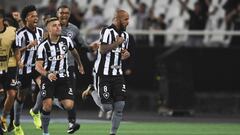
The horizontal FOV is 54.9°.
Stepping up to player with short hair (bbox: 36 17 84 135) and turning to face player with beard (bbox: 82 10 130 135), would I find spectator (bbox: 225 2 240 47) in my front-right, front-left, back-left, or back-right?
front-left

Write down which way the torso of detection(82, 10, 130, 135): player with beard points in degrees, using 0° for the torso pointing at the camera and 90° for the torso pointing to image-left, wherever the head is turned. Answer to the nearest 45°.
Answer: approximately 315°

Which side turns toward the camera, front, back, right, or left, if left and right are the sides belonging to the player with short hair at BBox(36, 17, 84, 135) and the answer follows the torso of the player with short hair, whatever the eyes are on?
front

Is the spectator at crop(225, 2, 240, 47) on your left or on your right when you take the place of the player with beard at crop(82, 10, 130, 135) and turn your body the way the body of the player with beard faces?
on your left

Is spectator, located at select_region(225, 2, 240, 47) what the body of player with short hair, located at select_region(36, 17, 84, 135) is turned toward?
no

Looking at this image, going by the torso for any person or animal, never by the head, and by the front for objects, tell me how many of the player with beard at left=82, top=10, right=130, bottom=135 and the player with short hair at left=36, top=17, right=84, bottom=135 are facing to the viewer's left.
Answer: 0

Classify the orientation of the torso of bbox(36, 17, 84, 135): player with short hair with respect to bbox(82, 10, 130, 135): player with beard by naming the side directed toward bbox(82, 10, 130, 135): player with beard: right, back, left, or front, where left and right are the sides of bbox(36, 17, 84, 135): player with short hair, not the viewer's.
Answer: left

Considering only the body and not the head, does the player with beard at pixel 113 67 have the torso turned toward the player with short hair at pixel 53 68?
no
